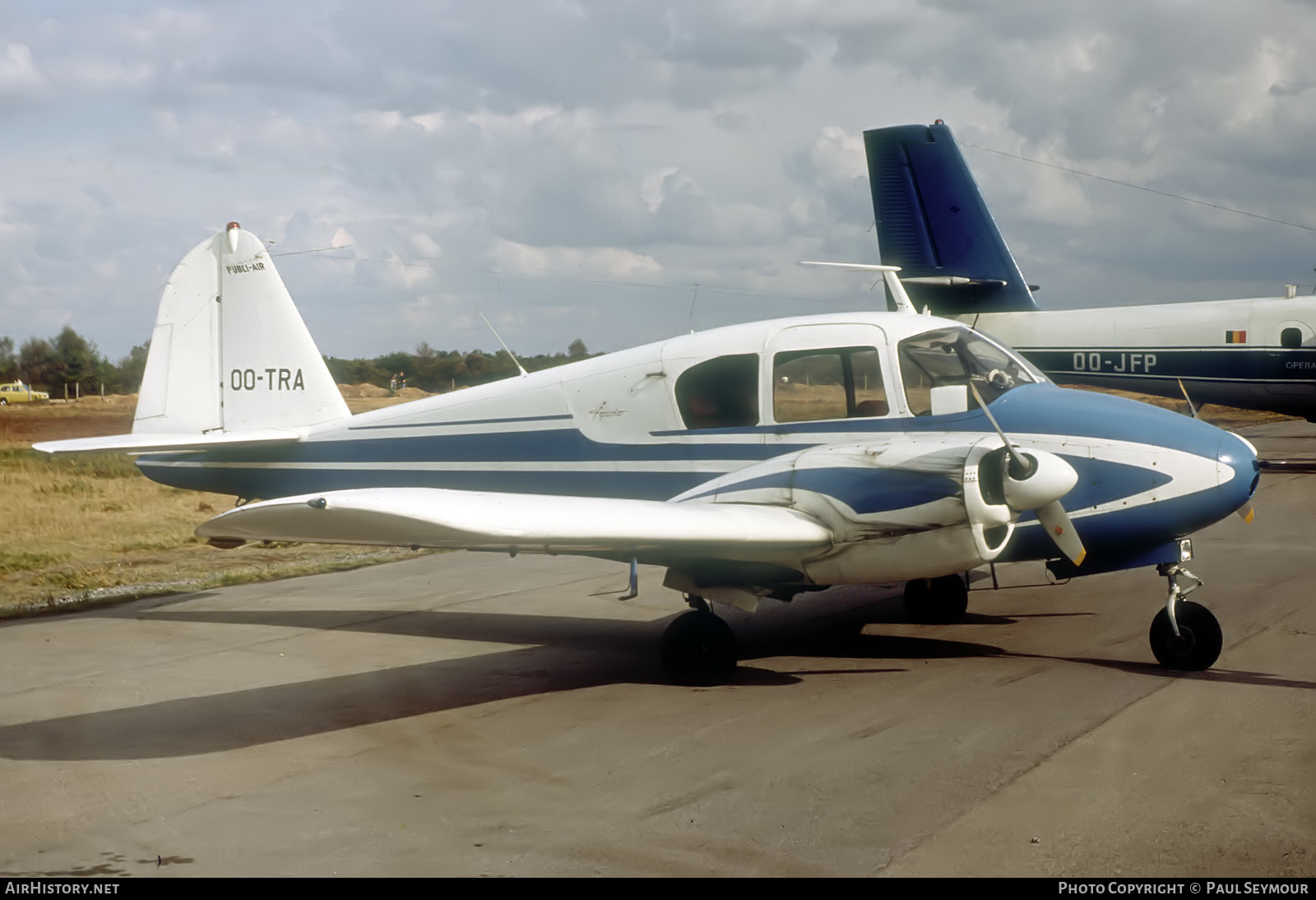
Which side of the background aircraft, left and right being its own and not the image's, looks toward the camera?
right

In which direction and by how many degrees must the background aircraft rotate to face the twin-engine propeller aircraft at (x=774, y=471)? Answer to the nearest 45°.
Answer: approximately 90° to its right
